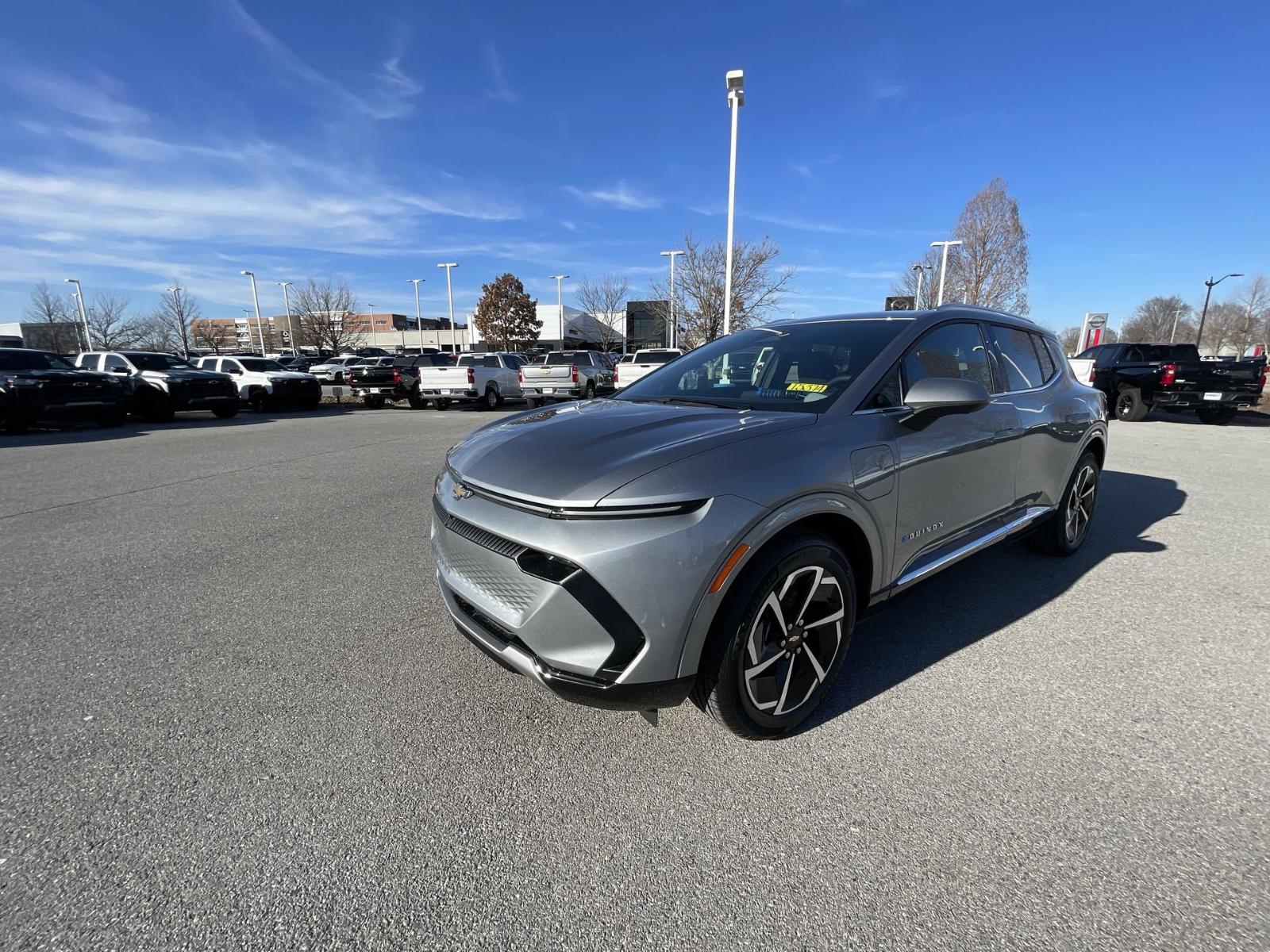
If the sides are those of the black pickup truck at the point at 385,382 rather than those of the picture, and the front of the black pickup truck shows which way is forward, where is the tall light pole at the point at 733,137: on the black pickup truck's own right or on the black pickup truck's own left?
on the black pickup truck's own right

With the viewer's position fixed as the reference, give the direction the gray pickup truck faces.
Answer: facing away from the viewer and to the right of the viewer

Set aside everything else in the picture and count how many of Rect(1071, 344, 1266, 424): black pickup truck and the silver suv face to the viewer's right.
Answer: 0

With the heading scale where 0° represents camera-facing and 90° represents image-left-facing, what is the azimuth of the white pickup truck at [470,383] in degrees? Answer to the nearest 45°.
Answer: approximately 225°

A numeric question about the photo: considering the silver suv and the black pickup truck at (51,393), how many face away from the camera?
0

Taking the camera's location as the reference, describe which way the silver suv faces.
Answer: facing the viewer and to the left of the viewer

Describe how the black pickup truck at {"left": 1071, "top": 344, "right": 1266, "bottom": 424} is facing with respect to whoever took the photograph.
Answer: facing away from the viewer and to the left of the viewer

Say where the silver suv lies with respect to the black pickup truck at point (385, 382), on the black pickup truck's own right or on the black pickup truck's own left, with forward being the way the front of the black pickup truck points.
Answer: on the black pickup truck's own right

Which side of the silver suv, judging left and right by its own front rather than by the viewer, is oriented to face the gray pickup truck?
right

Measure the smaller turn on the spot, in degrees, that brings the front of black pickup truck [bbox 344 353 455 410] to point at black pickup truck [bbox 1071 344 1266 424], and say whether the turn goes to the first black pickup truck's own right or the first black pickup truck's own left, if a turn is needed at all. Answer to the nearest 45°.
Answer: approximately 90° to the first black pickup truck's own right

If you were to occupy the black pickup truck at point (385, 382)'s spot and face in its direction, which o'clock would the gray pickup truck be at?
The gray pickup truck is roughly at 2 o'clock from the black pickup truck.

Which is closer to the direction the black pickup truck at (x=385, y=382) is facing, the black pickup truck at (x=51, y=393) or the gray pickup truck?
the gray pickup truck

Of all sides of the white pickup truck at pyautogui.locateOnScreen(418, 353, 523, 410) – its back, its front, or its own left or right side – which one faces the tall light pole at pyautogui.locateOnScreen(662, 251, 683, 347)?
front

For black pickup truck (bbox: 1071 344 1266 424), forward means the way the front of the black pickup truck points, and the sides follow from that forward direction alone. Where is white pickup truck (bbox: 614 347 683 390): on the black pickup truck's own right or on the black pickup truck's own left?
on the black pickup truck's own left
